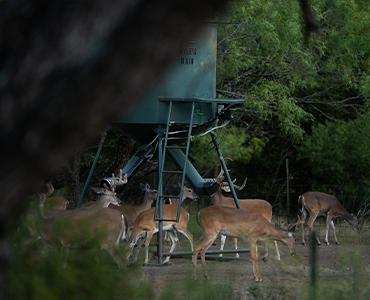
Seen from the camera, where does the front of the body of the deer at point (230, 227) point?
to the viewer's right

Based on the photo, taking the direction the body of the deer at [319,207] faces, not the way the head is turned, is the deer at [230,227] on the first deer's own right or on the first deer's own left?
on the first deer's own right

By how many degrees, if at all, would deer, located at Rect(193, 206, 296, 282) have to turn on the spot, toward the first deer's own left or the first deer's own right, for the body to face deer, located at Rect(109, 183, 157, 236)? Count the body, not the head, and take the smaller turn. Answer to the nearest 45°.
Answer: approximately 135° to the first deer's own left

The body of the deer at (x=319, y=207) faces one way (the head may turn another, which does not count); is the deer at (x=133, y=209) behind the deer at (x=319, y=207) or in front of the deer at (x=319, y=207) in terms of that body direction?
behind

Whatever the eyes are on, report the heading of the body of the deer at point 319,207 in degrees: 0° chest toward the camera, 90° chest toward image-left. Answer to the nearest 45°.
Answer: approximately 270°
